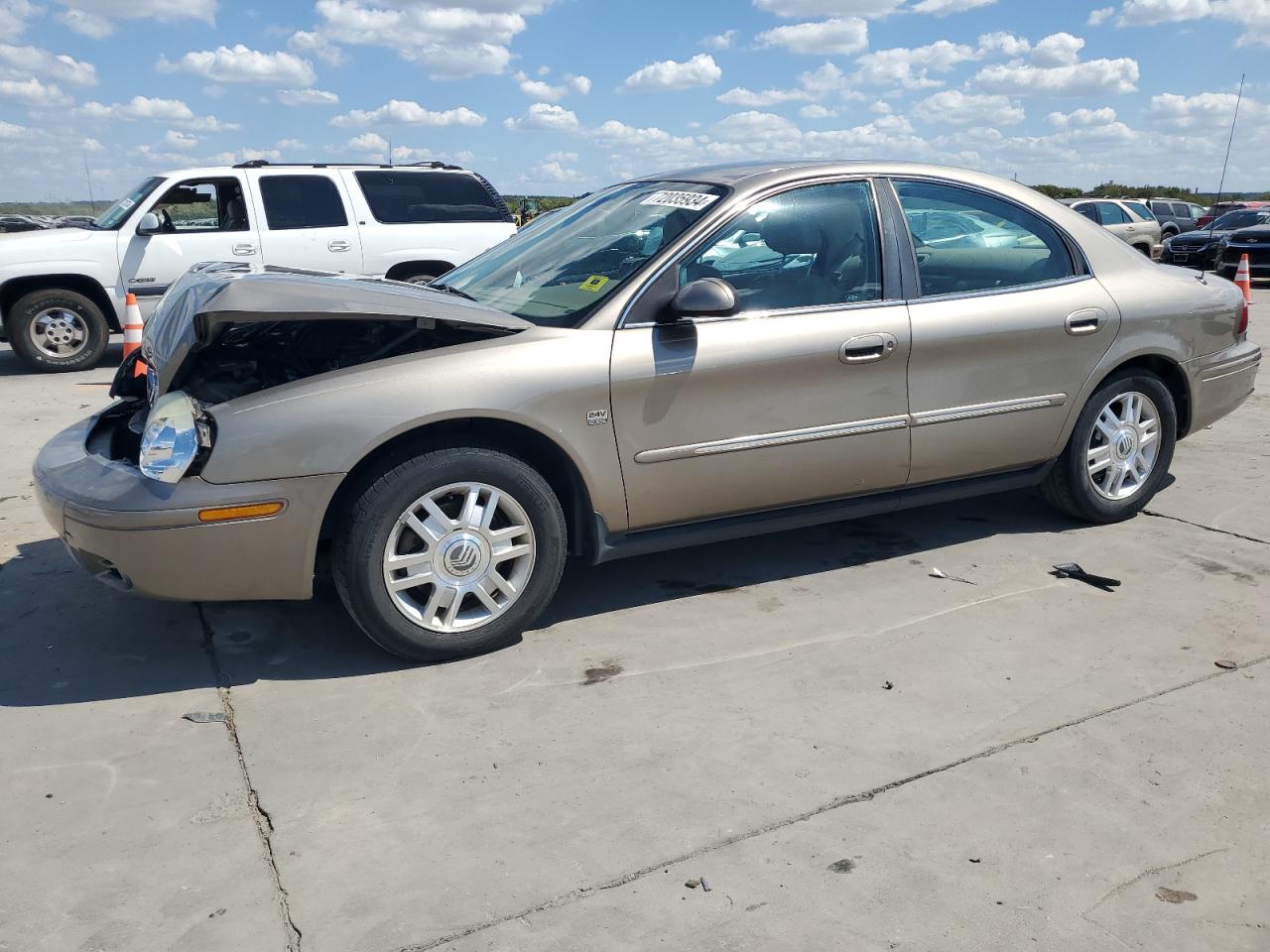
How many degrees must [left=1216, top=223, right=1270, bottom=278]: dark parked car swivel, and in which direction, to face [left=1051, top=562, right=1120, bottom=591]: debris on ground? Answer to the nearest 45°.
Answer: approximately 45° to its left

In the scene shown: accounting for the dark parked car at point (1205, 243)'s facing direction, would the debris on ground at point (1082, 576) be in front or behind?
in front

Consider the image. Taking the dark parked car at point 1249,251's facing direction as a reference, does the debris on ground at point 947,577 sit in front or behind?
in front

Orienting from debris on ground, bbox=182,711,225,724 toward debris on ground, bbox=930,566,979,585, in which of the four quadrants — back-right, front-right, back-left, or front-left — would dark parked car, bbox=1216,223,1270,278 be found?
front-left

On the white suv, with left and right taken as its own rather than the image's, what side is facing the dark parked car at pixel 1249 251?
back

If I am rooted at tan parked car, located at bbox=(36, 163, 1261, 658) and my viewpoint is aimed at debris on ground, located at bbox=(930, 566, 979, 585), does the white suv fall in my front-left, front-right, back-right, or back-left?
back-left

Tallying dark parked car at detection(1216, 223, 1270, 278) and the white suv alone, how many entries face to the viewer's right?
0

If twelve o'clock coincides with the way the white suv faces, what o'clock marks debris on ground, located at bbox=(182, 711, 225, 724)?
The debris on ground is roughly at 9 o'clock from the white suv.

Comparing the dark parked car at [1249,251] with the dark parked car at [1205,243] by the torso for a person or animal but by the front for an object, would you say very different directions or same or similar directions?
same or similar directions

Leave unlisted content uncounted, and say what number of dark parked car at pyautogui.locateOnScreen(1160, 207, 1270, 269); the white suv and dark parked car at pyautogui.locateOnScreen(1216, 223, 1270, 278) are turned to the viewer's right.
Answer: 0

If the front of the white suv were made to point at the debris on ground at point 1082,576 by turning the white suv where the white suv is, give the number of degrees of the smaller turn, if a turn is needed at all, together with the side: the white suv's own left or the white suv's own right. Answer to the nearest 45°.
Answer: approximately 135° to the white suv's own left

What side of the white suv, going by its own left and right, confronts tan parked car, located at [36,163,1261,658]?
left

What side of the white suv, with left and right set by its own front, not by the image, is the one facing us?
left
